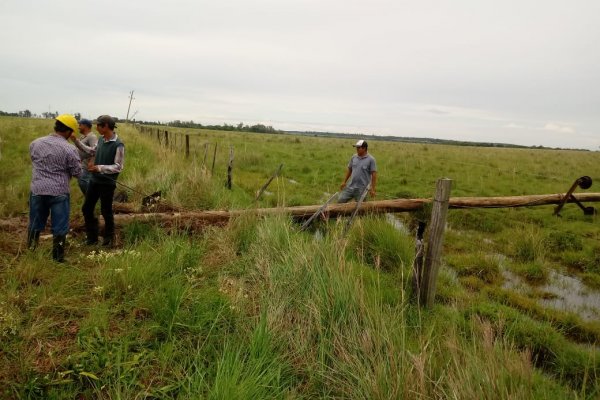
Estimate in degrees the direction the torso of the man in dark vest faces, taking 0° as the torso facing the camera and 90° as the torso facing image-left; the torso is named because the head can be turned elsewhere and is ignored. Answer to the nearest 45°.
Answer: approximately 45°

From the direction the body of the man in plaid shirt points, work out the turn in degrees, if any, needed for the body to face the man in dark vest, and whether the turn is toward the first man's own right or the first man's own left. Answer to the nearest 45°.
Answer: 0° — they already face them

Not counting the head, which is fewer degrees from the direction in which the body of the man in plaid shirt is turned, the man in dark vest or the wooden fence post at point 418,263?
the man in dark vest

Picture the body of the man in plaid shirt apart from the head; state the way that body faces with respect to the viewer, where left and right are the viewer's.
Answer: facing away from the viewer and to the right of the viewer

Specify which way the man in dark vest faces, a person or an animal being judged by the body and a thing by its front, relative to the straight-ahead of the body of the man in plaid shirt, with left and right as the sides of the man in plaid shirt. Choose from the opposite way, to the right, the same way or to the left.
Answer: the opposite way

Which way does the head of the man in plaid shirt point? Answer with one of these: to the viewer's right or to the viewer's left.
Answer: to the viewer's right

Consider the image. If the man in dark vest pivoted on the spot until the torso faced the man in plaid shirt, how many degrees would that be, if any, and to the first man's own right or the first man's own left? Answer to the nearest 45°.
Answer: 0° — they already face them
